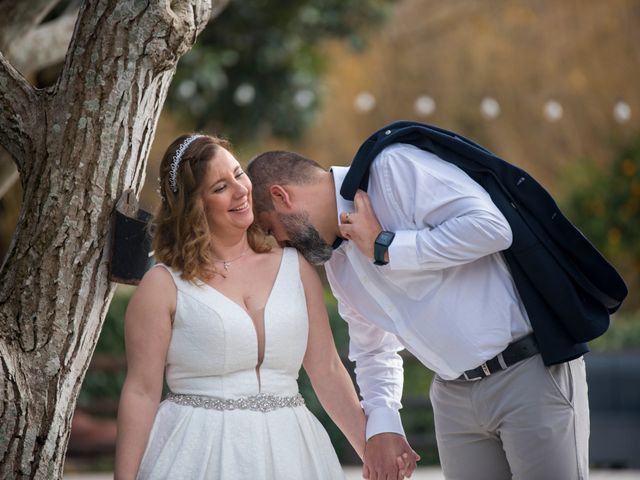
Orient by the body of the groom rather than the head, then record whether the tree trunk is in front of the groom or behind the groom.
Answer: in front

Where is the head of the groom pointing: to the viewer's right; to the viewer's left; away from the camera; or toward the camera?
to the viewer's left

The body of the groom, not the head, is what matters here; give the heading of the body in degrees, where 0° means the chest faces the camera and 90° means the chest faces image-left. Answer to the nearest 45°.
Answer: approximately 45°

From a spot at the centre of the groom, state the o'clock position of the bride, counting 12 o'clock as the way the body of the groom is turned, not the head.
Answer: The bride is roughly at 1 o'clock from the groom.

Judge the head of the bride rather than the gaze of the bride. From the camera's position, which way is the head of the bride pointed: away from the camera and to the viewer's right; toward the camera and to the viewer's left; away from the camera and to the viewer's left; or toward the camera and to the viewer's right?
toward the camera and to the viewer's right
